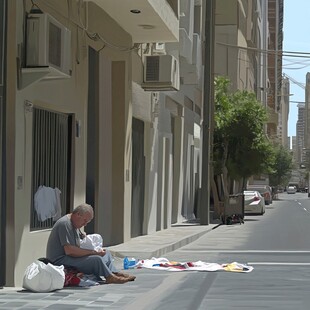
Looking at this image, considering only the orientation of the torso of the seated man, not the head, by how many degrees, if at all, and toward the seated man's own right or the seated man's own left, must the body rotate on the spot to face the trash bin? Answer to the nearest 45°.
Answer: approximately 90° to the seated man's own left

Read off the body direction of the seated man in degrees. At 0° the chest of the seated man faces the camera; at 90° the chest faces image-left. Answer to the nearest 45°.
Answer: approximately 270°

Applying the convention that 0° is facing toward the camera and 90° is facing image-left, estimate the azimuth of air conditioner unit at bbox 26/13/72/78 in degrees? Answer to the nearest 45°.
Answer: approximately 315°

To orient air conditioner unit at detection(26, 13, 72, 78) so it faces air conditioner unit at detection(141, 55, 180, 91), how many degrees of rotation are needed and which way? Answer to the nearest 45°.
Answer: approximately 135° to its left

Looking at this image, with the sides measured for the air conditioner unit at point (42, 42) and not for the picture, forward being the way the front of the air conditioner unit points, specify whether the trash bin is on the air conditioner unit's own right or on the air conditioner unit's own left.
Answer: on the air conditioner unit's own left

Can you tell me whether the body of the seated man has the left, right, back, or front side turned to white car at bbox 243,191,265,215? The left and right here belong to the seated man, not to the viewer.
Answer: left

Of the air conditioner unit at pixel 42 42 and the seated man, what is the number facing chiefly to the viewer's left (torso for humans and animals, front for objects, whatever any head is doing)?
0
